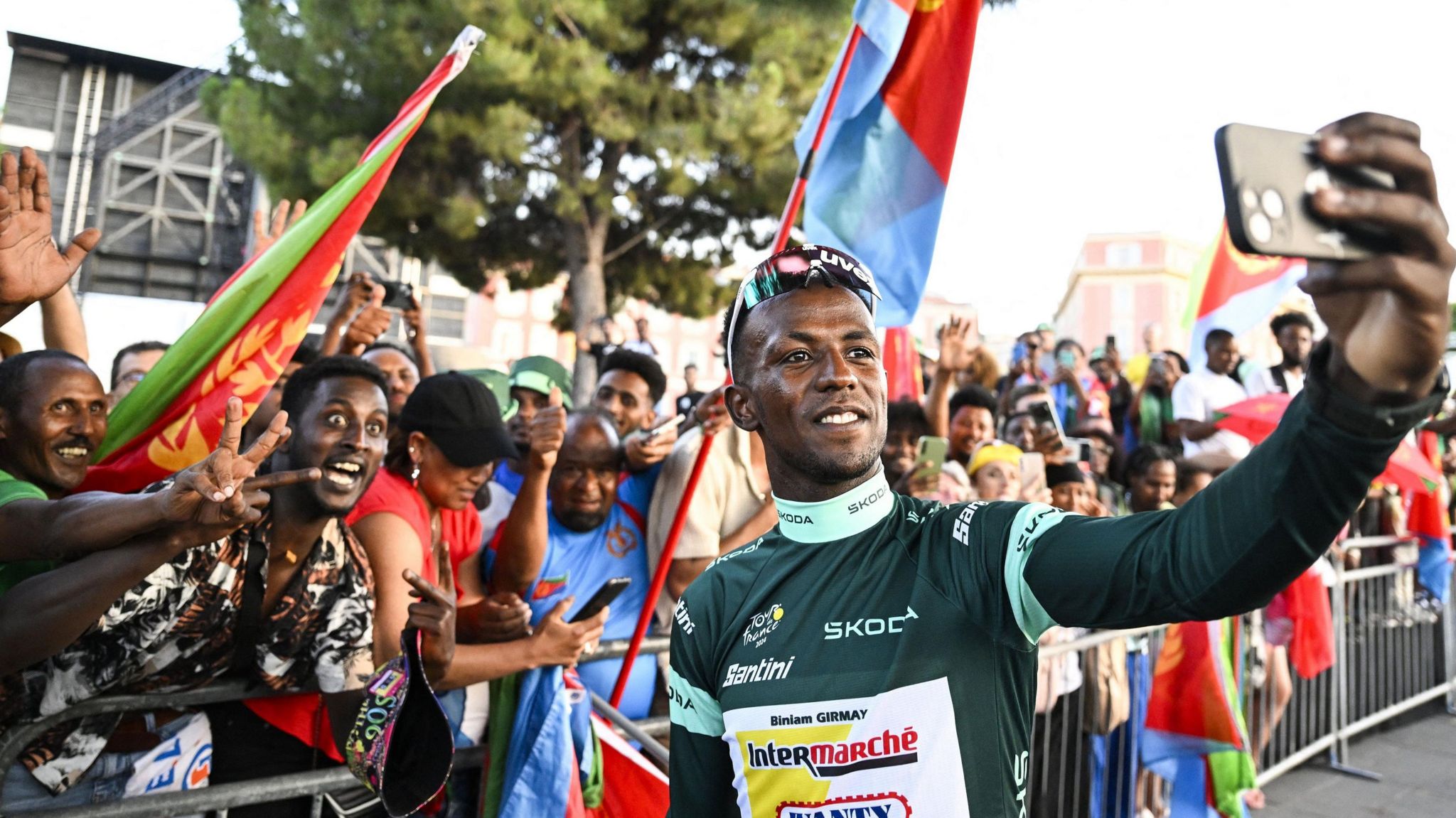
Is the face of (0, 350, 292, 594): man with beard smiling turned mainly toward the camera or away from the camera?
toward the camera

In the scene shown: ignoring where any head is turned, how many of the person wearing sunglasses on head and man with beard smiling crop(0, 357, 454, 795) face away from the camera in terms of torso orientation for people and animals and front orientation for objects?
0

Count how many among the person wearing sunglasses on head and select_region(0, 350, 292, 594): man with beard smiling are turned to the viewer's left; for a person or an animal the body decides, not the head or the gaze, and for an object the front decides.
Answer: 0

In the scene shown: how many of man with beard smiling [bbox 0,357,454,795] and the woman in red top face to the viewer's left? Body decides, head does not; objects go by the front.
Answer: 0

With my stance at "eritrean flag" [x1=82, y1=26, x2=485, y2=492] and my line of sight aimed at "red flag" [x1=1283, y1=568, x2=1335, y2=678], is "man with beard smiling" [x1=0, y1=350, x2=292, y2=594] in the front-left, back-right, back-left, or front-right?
back-right

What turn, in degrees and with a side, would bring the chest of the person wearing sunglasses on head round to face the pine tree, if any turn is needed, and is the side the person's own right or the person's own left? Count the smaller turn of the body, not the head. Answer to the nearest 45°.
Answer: approximately 135° to the person's own right

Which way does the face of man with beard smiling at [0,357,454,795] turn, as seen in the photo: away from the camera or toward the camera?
toward the camera

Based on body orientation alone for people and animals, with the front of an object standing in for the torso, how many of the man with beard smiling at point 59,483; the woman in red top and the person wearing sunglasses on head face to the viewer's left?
0

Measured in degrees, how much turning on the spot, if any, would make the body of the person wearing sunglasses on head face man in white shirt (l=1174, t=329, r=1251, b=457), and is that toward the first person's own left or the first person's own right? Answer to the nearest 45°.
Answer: approximately 180°

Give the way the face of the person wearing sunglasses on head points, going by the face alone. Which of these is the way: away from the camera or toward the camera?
toward the camera

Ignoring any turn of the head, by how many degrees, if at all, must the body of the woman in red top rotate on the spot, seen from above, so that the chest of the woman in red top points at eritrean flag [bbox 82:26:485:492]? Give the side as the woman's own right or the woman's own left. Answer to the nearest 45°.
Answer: approximately 135° to the woman's own right

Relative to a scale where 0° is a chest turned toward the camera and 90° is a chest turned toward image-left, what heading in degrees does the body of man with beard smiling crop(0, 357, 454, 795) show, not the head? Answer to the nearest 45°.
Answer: approximately 315°

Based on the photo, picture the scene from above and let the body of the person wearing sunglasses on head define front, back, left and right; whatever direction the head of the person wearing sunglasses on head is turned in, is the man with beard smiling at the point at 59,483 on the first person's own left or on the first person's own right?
on the first person's own right

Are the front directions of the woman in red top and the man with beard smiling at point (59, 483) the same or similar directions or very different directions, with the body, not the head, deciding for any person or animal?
same or similar directions

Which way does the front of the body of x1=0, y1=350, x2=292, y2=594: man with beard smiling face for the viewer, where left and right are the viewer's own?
facing the viewer and to the right of the viewer

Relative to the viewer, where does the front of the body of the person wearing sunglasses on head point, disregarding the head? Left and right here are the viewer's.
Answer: facing the viewer
